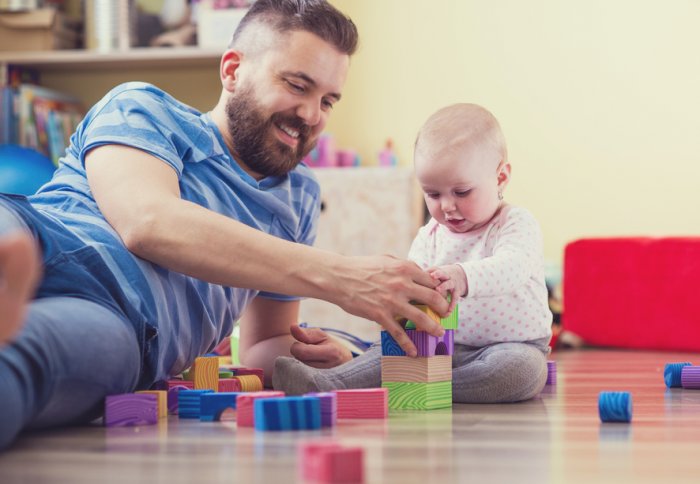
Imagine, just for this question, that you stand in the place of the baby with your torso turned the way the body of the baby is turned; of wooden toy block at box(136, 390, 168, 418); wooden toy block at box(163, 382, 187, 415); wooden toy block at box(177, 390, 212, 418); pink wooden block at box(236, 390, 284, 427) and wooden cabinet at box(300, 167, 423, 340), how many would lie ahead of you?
4

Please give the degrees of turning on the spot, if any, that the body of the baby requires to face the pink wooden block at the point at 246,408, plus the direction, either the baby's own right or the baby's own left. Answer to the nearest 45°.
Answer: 0° — they already face it

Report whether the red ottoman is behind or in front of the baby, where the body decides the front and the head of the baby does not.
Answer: behind

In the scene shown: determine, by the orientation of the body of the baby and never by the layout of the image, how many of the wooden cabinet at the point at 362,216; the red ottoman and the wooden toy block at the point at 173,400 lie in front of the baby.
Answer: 1

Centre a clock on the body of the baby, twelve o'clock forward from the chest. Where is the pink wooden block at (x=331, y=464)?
The pink wooden block is roughly at 11 o'clock from the baby.

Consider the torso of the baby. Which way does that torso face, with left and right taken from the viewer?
facing the viewer and to the left of the viewer

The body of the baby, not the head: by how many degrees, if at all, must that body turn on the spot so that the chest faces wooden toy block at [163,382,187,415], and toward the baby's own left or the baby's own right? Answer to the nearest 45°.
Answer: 0° — they already face it

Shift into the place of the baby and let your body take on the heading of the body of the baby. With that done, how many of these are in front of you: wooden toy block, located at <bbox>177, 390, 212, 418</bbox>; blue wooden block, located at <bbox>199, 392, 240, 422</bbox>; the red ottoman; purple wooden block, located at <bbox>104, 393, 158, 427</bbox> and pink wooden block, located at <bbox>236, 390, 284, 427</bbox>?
4

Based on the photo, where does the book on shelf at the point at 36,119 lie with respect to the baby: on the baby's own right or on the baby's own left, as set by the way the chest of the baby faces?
on the baby's own right

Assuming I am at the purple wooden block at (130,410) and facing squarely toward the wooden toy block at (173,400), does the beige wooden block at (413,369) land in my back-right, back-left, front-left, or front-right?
front-right

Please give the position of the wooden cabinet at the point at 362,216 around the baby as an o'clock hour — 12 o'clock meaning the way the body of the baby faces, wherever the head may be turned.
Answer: The wooden cabinet is roughly at 4 o'clock from the baby.

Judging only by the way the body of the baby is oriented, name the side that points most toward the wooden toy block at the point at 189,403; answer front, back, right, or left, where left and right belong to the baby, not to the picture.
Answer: front

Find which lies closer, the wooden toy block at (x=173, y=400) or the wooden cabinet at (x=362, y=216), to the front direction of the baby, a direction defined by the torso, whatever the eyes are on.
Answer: the wooden toy block

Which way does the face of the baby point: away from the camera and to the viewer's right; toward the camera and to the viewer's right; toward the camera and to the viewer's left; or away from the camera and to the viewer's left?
toward the camera and to the viewer's left

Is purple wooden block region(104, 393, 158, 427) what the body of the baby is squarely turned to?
yes

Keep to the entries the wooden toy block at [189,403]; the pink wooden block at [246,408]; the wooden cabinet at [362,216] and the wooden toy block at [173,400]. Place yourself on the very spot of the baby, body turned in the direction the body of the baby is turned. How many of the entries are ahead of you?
3
